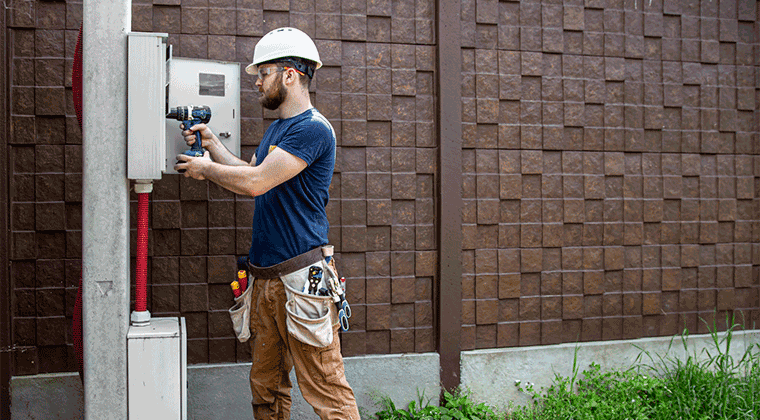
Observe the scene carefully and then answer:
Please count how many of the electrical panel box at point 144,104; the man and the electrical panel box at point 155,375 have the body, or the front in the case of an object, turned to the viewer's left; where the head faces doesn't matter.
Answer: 1

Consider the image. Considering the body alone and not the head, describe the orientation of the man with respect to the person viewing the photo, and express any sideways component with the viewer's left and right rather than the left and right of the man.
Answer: facing to the left of the viewer

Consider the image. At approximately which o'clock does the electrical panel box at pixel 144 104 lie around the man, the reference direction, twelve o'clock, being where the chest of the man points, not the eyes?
The electrical panel box is roughly at 11 o'clock from the man.

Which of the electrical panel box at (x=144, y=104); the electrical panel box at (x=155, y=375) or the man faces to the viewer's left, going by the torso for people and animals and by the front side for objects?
the man

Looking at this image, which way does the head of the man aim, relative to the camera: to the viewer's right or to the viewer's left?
to the viewer's left

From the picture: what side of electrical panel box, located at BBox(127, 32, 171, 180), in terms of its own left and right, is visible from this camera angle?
right

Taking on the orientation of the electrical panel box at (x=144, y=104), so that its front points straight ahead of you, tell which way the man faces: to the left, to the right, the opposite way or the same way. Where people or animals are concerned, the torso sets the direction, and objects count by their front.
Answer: the opposite way
